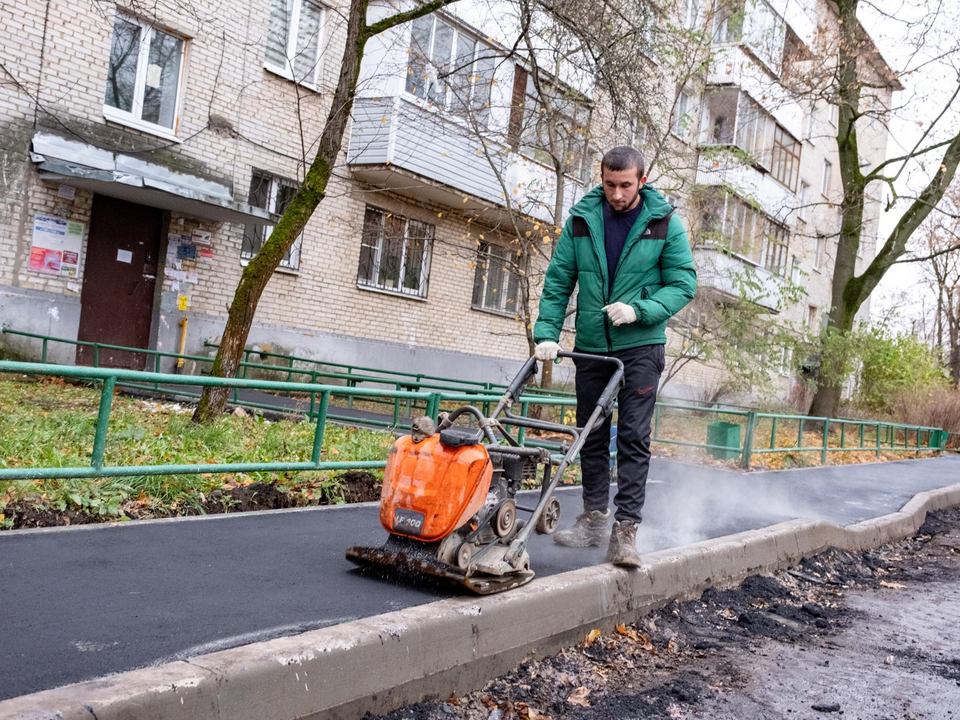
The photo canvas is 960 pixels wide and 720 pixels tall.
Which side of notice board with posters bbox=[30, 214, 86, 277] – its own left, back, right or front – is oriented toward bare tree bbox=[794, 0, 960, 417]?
left

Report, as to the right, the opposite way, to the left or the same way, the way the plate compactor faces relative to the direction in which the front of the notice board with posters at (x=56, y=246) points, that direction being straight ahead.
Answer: to the right

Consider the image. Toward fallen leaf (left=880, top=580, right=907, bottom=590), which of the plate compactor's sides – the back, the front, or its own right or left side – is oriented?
back

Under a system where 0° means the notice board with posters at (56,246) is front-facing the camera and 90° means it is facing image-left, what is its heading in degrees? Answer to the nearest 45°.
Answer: approximately 0°

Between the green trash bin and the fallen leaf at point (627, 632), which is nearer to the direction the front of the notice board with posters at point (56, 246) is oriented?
the fallen leaf

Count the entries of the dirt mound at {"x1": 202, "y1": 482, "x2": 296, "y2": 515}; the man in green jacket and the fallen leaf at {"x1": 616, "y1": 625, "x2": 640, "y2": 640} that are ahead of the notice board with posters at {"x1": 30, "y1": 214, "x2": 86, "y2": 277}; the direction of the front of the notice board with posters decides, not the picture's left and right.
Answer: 3

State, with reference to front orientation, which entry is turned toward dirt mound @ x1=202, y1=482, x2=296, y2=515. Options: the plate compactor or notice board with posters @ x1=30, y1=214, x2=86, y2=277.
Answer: the notice board with posters

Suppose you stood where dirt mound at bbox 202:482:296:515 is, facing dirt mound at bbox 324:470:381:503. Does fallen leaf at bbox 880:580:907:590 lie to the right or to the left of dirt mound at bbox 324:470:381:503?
right

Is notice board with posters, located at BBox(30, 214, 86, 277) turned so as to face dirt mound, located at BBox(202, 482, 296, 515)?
yes
